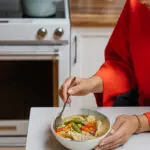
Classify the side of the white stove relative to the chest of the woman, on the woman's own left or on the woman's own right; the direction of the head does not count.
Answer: on the woman's own right

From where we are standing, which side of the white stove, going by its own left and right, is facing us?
front

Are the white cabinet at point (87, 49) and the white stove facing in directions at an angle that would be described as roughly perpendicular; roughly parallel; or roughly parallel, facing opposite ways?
roughly parallel

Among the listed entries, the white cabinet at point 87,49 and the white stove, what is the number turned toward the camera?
2

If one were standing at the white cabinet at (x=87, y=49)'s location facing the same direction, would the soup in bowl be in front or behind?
in front
